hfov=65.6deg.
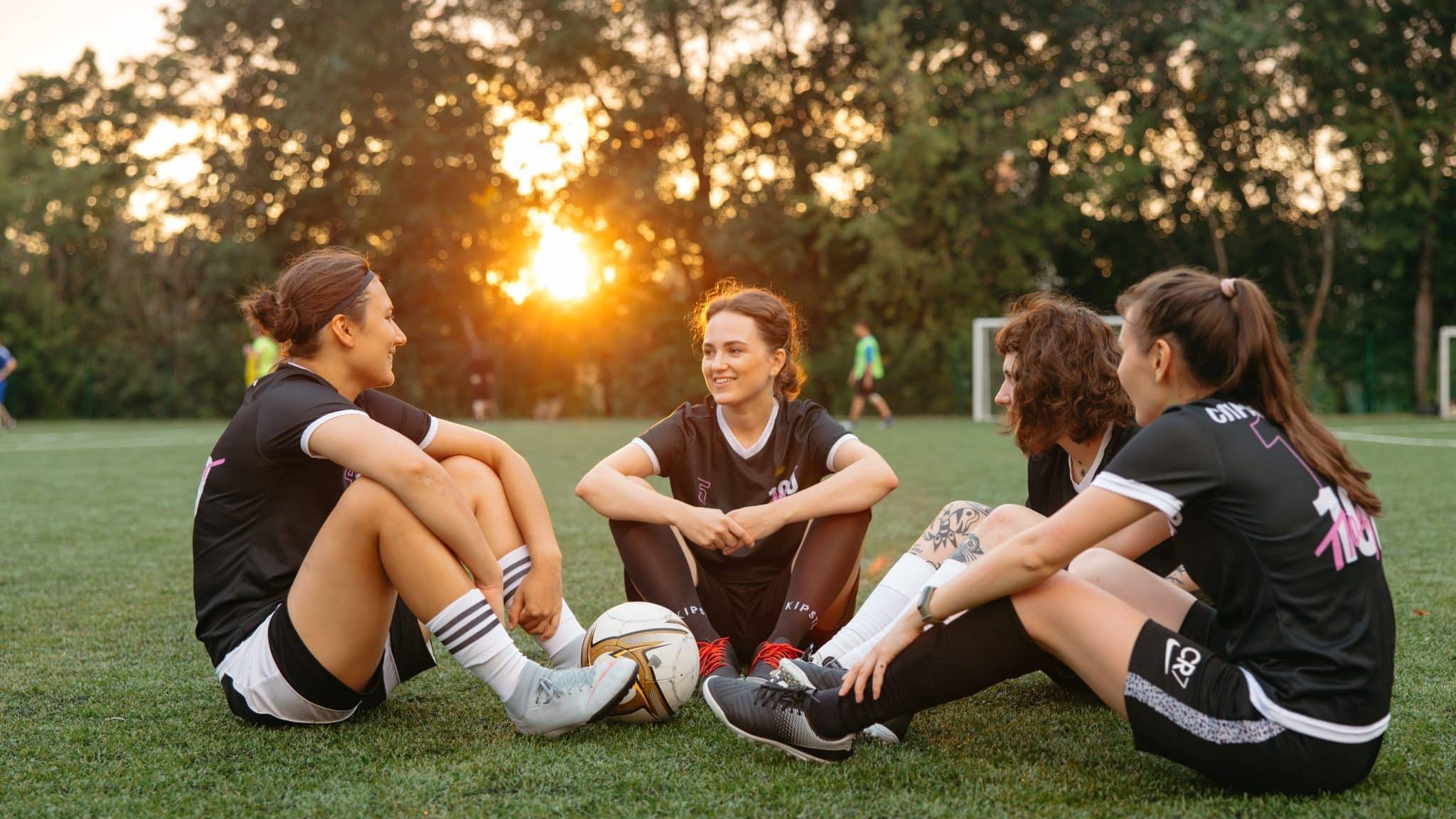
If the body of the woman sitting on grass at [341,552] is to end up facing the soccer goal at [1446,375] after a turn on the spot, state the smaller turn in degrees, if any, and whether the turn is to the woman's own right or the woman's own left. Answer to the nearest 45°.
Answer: approximately 45° to the woman's own left

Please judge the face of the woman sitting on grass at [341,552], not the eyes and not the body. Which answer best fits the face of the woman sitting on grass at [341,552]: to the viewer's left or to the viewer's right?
to the viewer's right

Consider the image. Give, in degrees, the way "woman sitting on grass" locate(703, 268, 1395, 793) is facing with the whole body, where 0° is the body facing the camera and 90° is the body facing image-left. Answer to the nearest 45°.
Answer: approximately 135°

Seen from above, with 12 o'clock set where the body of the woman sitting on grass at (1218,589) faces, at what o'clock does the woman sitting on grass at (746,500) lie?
the woman sitting on grass at (746,500) is roughly at 12 o'clock from the woman sitting on grass at (1218,589).

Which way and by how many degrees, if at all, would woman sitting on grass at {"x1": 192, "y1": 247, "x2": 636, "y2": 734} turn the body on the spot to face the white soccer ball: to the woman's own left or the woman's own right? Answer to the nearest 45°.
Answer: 0° — they already face it

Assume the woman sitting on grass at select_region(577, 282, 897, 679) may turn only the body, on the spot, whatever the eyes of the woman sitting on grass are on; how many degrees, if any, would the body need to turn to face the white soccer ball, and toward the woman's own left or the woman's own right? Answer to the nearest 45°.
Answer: approximately 45° to the woman's own right

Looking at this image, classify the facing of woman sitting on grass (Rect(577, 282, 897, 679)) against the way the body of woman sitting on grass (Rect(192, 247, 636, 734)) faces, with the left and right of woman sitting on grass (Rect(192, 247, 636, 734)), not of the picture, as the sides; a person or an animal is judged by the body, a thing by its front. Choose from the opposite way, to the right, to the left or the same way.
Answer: to the right

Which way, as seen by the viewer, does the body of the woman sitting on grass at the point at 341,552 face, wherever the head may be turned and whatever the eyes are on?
to the viewer's right

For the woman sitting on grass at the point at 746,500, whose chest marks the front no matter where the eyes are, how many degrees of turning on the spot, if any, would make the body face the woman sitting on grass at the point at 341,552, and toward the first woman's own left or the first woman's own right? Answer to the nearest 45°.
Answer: approximately 45° to the first woman's own right

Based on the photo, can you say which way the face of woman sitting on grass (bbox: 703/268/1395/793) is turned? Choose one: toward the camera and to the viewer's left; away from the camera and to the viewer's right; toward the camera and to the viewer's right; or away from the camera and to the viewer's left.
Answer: away from the camera and to the viewer's left
